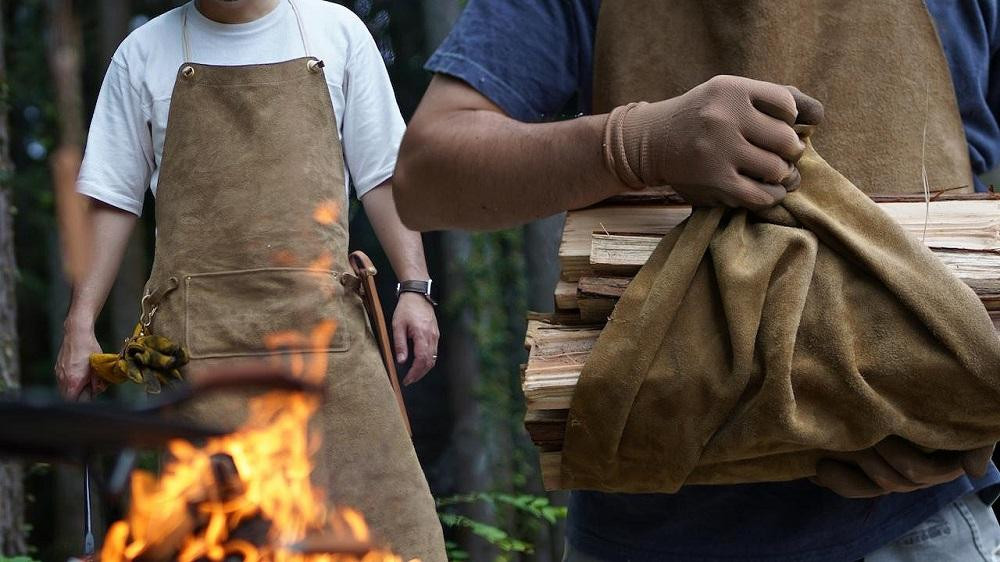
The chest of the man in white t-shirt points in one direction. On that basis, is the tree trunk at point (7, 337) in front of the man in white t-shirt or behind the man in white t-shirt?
behind

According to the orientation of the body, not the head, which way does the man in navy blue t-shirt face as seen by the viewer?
toward the camera

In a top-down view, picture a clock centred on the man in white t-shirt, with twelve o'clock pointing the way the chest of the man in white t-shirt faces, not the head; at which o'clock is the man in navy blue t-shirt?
The man in navy blue t-shirt is roughly at 11 o'clock from the man in white t-shirt.

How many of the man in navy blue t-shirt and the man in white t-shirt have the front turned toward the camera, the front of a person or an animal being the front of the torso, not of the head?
2

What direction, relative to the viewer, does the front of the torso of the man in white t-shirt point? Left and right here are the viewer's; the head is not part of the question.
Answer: facing the viewer

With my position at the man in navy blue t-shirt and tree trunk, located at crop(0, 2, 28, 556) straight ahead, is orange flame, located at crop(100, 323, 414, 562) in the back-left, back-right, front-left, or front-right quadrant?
front-left

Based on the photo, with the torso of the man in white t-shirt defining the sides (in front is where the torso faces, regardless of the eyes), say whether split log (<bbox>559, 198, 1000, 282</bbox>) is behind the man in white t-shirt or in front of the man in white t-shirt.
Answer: in front

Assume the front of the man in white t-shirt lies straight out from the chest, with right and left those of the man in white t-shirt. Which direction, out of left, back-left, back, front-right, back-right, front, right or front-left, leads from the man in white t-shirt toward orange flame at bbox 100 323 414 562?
front
